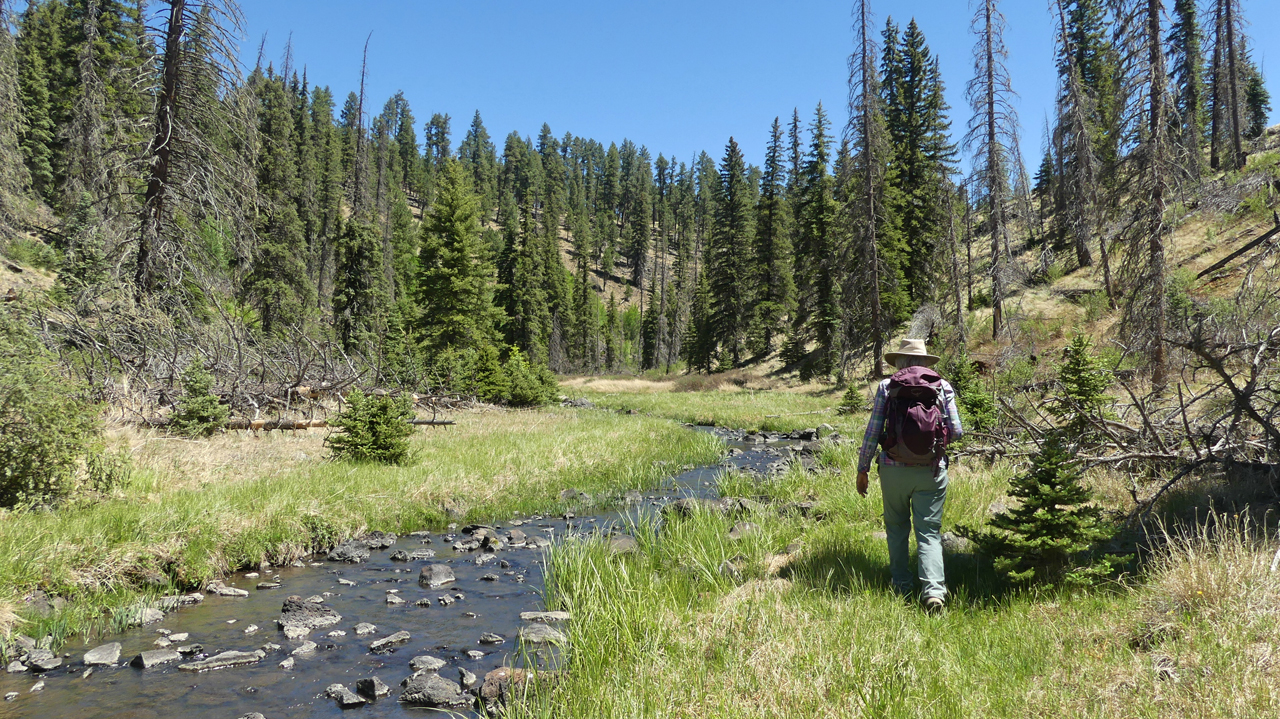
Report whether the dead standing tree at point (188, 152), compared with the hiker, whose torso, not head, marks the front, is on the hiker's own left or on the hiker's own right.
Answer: on the hiker's own left

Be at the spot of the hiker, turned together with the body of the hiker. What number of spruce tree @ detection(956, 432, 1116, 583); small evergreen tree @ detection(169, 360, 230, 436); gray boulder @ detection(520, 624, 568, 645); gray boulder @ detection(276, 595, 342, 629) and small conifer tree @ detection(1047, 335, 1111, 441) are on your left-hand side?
3

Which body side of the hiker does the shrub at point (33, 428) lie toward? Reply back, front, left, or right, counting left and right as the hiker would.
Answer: left

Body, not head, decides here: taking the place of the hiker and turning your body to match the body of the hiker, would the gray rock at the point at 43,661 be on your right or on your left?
on your left

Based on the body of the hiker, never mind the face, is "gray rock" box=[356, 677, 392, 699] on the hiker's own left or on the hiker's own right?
on the hiker's own left

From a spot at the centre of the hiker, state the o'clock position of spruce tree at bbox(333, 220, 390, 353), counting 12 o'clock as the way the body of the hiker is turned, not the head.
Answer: The spruce tree is roughly at 10 o'clock from the hiker.

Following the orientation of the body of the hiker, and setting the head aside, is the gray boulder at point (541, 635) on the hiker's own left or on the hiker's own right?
on the hiker's own left

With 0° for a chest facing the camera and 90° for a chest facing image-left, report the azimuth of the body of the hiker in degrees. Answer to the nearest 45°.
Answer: approximately 180°

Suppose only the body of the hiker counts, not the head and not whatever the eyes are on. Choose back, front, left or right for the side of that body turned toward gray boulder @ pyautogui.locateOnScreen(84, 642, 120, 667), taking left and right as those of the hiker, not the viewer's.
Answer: left

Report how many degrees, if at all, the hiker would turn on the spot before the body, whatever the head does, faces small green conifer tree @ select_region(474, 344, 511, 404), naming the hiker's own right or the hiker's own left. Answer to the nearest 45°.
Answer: approximately 45° to the hiker's own left

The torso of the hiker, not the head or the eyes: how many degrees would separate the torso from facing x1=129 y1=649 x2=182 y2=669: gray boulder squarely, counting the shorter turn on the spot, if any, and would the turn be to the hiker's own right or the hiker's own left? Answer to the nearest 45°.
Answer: approximately 90° to the hiker's own left

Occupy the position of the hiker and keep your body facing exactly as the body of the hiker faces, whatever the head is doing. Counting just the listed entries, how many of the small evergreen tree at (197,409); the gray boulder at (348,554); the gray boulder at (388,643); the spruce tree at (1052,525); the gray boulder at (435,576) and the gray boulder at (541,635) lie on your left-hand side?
5

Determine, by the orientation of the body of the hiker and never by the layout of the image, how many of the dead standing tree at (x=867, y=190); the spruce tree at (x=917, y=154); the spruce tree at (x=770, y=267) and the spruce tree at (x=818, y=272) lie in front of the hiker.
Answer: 4

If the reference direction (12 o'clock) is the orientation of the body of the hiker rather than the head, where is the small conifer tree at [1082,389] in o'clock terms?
The small conifer tree is roughly at 1 o'clock from the hiker.

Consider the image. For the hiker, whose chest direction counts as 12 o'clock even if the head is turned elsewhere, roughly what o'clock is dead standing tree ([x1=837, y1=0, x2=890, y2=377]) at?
The dead standing tree is roughly at 12 o'clock from the hiker.

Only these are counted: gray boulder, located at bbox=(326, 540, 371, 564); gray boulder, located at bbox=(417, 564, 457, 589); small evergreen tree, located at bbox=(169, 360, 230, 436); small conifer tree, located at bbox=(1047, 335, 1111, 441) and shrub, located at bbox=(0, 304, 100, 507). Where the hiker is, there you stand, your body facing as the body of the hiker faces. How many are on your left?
4

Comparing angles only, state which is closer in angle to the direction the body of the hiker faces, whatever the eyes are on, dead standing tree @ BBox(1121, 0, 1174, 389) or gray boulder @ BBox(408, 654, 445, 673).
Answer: the dead standing tree
